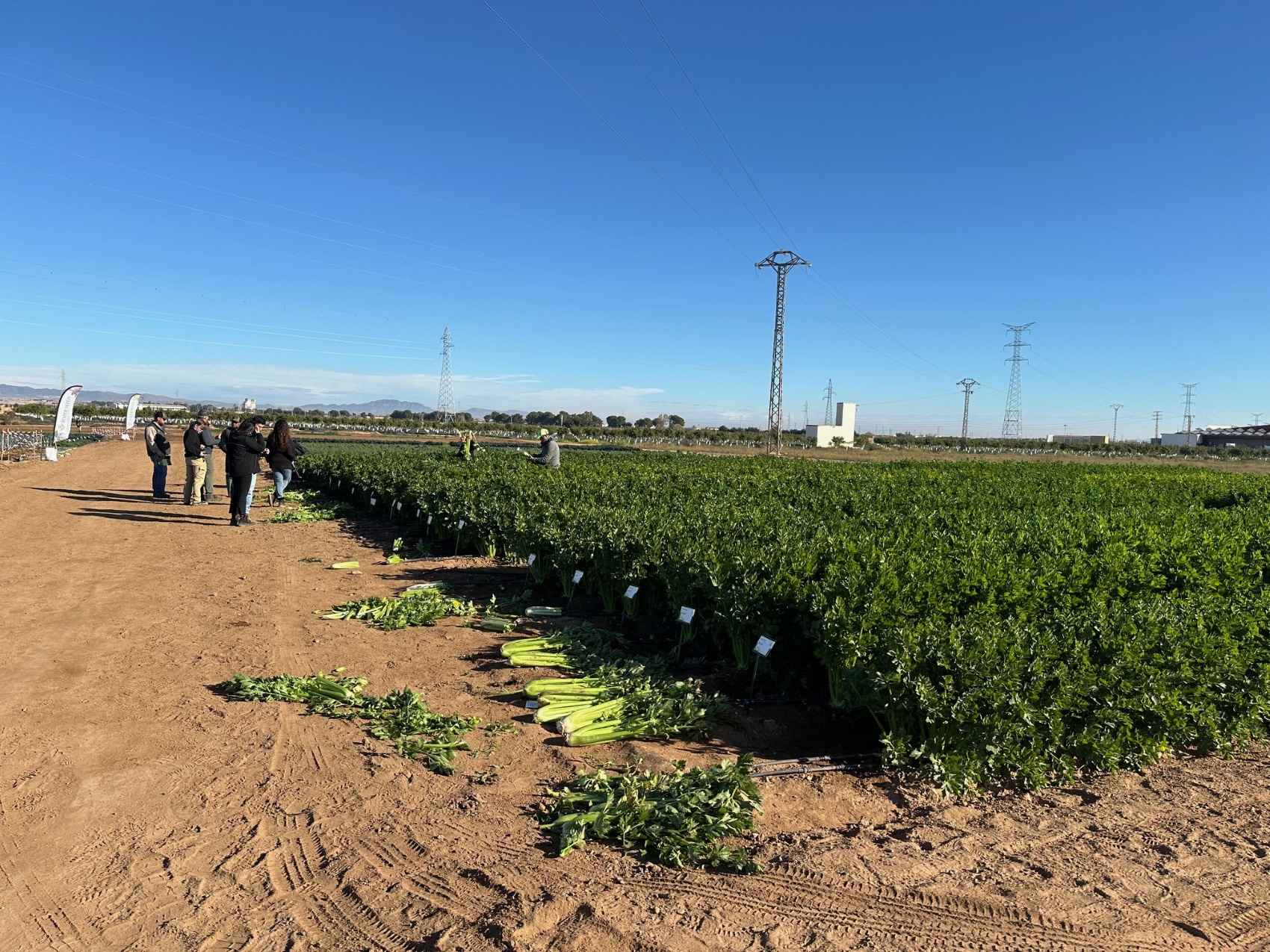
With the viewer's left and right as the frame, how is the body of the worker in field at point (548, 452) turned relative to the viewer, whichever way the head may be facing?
facing to the left of the viewer

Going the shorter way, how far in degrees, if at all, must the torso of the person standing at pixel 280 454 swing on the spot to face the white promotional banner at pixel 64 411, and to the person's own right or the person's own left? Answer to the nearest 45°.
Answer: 0° — they already face it

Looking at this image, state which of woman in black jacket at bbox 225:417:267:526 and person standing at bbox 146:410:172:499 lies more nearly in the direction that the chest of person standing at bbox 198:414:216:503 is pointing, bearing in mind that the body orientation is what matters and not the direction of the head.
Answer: the woman in black jacket

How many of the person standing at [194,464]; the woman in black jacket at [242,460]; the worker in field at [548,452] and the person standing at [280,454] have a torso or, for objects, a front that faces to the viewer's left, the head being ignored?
1

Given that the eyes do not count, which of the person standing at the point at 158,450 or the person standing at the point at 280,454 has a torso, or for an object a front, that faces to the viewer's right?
the person standing at the point at 158,450

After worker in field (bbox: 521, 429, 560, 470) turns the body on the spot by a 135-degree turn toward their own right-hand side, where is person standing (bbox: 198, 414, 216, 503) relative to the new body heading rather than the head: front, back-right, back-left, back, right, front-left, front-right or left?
back-left

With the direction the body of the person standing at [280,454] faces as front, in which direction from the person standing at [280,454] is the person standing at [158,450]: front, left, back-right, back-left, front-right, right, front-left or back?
front-left

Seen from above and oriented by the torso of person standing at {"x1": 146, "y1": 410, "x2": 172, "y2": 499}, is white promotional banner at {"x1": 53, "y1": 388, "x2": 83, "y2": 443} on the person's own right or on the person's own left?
on the person's own left

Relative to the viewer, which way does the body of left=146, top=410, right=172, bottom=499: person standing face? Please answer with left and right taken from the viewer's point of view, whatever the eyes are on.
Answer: facing to the right of the viewer

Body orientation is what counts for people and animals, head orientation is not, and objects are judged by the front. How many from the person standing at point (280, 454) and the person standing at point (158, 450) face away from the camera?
1

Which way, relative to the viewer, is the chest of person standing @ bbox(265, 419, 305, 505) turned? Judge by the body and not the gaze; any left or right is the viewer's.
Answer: facing away from the viewer

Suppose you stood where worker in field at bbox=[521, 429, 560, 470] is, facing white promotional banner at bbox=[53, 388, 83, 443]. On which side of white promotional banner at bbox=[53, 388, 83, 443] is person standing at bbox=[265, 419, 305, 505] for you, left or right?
left
